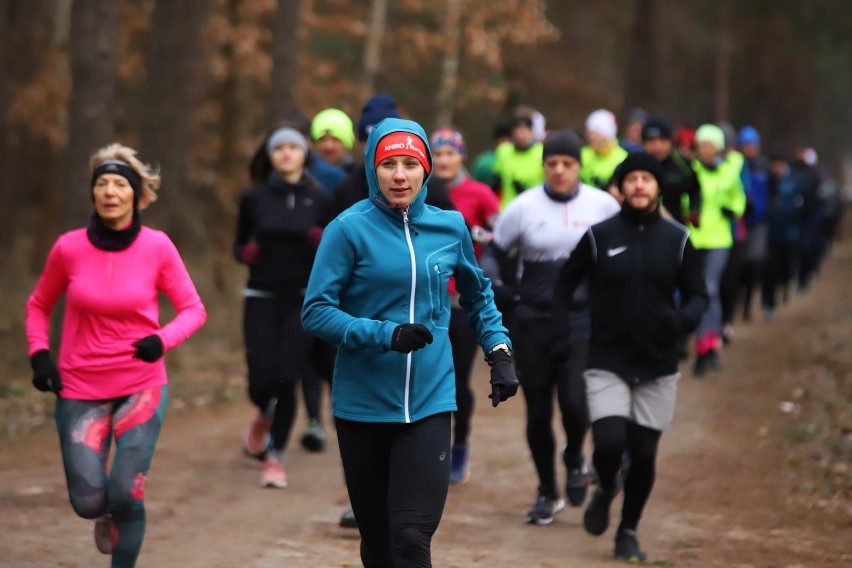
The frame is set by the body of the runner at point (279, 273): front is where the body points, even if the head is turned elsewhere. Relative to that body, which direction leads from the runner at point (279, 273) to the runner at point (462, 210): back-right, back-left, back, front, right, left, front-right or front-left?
left

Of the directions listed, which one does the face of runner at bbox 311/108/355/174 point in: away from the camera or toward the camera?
toward the camera

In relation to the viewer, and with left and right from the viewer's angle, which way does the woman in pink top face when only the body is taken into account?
facing the viewer

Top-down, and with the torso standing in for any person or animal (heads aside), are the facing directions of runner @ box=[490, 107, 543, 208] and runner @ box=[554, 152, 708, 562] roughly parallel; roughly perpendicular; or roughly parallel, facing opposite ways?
roughly parallel

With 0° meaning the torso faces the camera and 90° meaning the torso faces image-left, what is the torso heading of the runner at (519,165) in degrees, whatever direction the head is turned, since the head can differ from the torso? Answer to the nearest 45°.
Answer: approximately 0°

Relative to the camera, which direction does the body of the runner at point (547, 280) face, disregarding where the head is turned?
toward the camera

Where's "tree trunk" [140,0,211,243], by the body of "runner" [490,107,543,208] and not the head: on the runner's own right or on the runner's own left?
on the runner's own right

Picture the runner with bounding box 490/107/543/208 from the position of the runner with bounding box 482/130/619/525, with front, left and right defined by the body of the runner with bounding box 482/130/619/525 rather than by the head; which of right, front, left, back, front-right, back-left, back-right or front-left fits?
back

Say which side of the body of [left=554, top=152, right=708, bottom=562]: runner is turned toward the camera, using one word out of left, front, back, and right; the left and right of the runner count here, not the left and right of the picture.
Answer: front

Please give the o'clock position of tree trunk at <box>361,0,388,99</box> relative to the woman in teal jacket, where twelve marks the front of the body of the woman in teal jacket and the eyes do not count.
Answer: The tree trunk is roughly at 6 o'clock from the woman in teal jacket.

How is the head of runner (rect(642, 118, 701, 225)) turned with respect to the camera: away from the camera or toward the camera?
toward the camera

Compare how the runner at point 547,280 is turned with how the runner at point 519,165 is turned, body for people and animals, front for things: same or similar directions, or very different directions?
same or similar directions

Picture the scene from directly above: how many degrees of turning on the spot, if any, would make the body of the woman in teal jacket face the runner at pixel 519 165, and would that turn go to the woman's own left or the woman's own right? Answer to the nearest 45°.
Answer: approximately 180°

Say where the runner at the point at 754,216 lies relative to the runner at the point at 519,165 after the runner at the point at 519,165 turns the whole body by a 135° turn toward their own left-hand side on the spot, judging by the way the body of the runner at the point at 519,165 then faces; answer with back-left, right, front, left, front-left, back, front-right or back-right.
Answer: front

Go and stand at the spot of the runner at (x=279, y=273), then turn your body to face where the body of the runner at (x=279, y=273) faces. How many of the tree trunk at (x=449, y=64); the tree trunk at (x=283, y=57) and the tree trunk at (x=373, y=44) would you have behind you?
3

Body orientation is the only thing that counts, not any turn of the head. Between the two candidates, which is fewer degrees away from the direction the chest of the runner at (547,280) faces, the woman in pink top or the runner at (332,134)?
the woman in pink top

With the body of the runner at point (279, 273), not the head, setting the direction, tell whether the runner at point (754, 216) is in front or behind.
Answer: behind

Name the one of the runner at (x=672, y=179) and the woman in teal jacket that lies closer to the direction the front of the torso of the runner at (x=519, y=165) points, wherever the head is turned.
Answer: the woman in teal jacket
